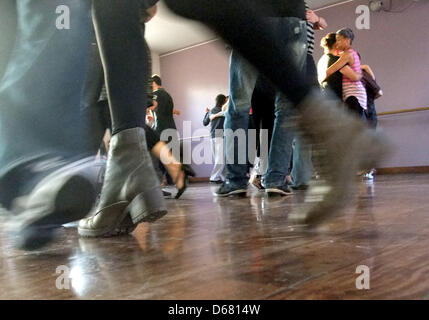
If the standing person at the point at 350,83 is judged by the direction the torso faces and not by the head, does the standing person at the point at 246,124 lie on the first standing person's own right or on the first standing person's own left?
on the first standing person's own left

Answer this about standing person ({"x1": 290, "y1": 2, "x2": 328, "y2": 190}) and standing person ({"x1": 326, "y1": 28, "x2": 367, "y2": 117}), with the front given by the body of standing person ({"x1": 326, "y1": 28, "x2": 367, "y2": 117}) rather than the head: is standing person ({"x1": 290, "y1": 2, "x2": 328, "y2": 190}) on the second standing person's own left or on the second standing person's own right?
on the second standing person's own left

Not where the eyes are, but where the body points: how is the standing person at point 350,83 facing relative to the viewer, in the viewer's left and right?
facing to the left of the viewer

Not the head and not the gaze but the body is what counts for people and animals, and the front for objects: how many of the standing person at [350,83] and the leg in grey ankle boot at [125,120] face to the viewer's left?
2

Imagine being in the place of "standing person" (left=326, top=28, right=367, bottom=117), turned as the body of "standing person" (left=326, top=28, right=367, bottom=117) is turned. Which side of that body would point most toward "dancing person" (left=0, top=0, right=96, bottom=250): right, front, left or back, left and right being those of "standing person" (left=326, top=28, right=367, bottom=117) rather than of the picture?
left

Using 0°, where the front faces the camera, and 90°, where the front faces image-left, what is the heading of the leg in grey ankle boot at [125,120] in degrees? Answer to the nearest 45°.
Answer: approximately 90°
